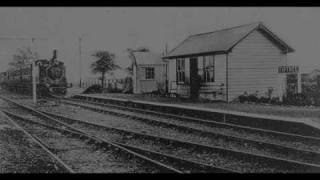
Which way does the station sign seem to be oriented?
toward the camera

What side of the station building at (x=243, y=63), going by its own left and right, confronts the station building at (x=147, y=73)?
right

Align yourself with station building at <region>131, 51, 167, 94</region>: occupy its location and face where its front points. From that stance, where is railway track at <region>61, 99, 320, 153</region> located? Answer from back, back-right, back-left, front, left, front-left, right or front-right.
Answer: front

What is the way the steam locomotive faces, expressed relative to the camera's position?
facing the viewer and to the right of the viewer

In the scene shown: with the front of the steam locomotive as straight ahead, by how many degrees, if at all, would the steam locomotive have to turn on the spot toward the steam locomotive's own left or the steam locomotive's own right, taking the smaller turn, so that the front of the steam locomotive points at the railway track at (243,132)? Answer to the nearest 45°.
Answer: approximately 45° to the steam locomotive's own right

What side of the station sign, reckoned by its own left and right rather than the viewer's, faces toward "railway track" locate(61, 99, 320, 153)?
front

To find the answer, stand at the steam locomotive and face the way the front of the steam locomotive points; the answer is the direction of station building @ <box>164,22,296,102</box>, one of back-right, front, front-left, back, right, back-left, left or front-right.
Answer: front

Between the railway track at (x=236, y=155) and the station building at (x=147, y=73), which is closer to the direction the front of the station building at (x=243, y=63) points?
the railway track

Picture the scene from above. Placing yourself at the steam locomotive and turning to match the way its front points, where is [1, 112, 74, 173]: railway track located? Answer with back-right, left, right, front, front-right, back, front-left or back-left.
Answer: front-right

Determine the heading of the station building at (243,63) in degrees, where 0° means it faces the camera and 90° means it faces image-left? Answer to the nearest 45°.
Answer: approximately 45°

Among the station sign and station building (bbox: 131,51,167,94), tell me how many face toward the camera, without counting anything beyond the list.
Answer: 2

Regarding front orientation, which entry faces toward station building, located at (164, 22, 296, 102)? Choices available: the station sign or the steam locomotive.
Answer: the steam locomotive
